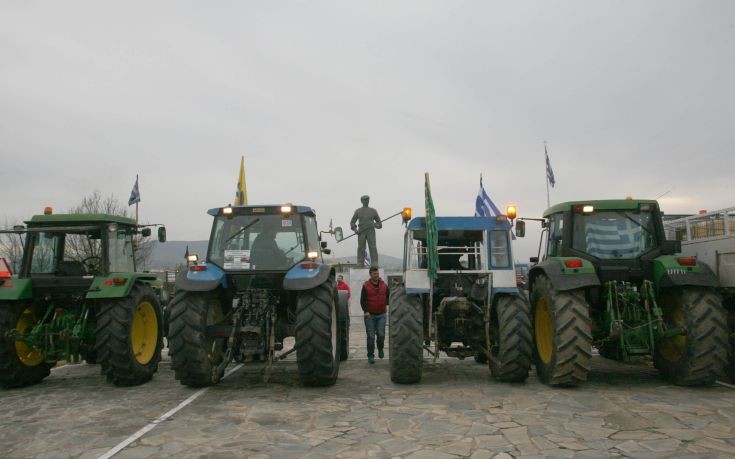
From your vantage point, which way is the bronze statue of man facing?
toward the camera

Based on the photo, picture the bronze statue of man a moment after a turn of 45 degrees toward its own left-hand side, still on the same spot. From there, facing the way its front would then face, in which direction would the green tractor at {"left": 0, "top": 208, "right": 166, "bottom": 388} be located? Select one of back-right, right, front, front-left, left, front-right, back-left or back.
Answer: right

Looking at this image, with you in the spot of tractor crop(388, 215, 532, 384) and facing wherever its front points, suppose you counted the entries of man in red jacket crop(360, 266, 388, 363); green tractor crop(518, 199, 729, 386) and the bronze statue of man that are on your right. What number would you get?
1

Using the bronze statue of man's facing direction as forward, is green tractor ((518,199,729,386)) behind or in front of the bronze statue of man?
in front

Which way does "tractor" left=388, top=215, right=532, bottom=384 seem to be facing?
away from the camera

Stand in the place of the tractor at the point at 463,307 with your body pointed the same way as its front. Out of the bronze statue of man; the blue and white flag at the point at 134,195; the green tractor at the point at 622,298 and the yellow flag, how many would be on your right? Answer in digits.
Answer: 1
